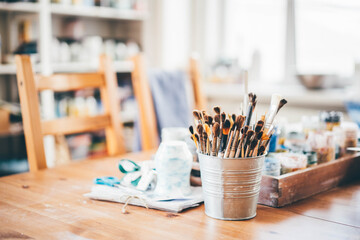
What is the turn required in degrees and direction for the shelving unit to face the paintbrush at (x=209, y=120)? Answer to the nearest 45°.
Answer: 0° — it already faces it

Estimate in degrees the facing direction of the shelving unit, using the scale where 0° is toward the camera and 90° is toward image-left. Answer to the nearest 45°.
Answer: approximately 0°

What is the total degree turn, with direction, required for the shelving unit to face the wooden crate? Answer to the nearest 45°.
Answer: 0° — it already faces it

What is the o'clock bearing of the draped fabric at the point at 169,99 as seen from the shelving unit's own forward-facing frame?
The draped fabric is roughly at 11 o'clock from the shelving unit.

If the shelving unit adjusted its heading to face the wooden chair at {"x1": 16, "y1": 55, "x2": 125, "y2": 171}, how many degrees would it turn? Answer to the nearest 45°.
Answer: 0° — it already faces it

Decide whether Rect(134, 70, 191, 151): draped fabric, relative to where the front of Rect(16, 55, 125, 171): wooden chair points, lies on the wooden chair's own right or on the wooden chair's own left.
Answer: on the wooden chair's own left

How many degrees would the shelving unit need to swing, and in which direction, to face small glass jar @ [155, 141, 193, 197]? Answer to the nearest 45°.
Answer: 0° — it already faces it
